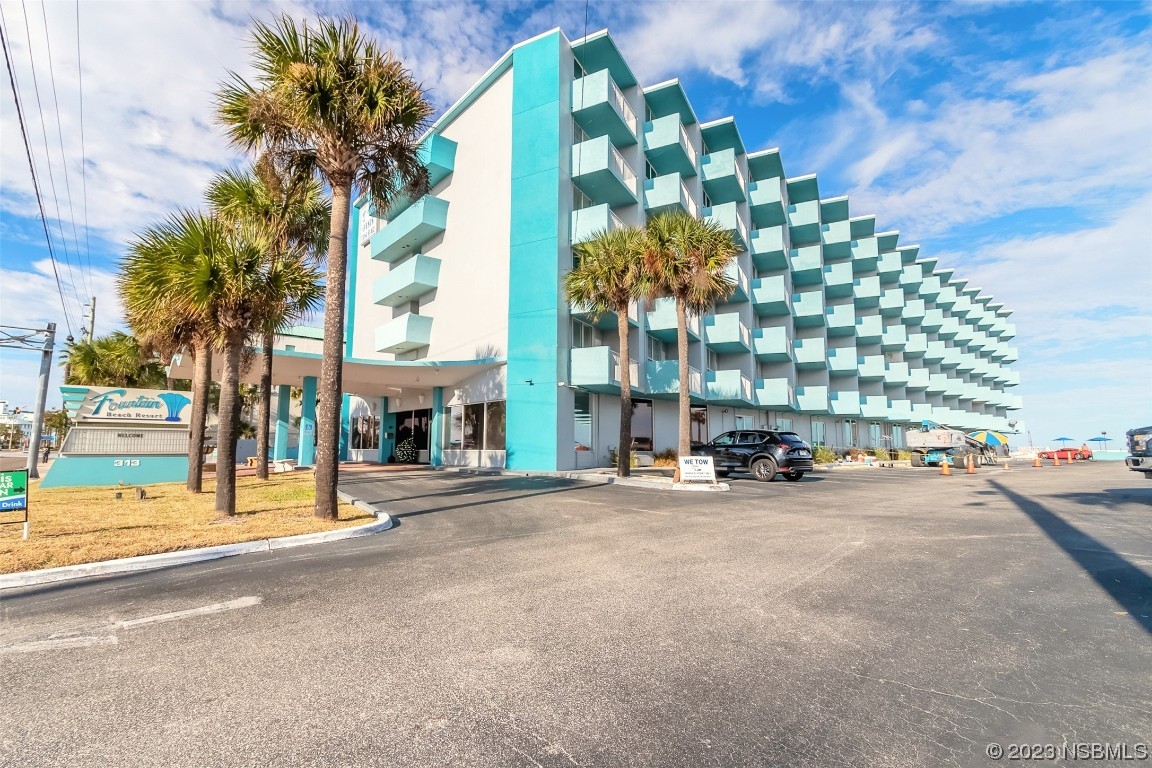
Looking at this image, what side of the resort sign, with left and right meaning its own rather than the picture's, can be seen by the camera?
front

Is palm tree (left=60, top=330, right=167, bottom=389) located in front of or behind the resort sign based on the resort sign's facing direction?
behind

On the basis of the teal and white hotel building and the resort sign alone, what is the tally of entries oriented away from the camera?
0

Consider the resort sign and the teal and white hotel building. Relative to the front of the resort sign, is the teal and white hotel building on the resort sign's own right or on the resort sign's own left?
on the resort sign's own left

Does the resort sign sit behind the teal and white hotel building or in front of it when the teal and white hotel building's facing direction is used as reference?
in front
